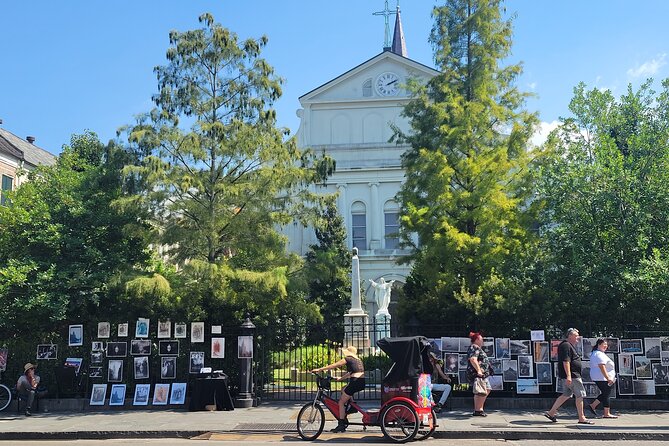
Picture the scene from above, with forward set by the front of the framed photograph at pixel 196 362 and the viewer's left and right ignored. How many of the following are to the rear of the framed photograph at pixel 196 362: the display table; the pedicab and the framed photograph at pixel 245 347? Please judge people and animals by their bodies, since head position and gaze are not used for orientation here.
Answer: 0

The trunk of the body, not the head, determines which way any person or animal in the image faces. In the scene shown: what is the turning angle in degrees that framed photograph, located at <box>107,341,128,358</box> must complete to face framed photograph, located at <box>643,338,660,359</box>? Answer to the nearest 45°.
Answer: approximately 45° to its left

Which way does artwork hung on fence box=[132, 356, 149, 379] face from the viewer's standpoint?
toward the camera

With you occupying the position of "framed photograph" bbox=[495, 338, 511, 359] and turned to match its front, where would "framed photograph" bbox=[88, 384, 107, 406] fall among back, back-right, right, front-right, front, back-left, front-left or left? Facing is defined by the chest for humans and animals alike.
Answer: right

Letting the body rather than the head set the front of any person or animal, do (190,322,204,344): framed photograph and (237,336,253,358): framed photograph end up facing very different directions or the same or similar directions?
same or similar directions

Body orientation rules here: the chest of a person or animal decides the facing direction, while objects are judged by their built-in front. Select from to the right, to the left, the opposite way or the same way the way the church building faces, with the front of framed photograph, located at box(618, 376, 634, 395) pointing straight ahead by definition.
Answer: the same way

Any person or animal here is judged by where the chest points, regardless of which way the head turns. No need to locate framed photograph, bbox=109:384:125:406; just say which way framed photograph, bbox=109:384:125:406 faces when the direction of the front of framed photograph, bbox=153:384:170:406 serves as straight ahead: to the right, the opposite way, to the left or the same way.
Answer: the same way

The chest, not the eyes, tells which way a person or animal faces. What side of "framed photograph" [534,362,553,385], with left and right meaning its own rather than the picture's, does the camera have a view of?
front

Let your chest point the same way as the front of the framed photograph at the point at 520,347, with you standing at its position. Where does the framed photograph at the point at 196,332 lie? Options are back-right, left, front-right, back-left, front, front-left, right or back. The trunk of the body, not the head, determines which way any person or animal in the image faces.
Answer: right

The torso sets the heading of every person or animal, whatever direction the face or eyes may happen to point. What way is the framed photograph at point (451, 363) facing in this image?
toward the camera

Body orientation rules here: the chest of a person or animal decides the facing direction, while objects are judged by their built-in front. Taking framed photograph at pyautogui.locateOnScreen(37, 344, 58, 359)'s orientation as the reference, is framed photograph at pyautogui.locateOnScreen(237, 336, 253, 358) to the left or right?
on its left

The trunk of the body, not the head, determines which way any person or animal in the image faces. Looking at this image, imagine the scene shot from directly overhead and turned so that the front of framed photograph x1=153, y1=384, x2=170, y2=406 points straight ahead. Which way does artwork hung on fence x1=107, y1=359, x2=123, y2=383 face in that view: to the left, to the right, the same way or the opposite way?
the same way

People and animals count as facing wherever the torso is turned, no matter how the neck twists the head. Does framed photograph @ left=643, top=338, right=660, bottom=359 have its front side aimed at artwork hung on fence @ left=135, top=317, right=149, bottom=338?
no

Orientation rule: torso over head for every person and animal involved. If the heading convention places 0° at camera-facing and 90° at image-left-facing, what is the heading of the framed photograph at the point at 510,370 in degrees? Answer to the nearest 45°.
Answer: approximately 0°

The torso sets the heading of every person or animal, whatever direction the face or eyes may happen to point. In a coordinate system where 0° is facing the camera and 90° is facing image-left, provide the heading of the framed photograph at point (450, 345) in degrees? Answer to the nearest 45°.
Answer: approximately 0°

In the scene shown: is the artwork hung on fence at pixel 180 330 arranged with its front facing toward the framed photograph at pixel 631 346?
no

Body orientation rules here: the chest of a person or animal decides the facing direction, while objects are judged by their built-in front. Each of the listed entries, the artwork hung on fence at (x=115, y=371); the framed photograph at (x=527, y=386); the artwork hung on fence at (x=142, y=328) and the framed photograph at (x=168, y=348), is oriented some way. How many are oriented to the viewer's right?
0

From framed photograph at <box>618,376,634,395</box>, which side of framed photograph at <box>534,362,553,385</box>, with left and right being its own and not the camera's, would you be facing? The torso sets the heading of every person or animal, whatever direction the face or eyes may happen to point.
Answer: left

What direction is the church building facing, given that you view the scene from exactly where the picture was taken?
facing the viewer

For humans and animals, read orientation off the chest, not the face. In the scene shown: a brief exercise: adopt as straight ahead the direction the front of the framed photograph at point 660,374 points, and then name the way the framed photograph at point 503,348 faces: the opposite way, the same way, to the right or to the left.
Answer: the same way
